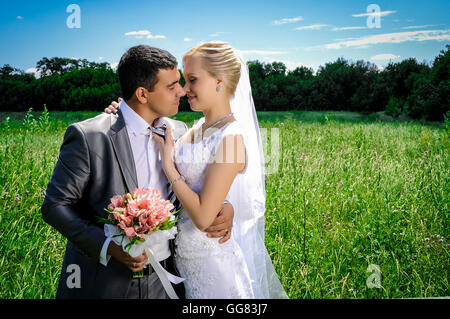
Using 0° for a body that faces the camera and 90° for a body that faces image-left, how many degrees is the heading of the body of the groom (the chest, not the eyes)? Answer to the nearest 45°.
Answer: approximately 315°

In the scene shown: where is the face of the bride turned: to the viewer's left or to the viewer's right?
to the viewer's left

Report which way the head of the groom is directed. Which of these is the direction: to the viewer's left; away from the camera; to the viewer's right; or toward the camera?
to the viewer's right
